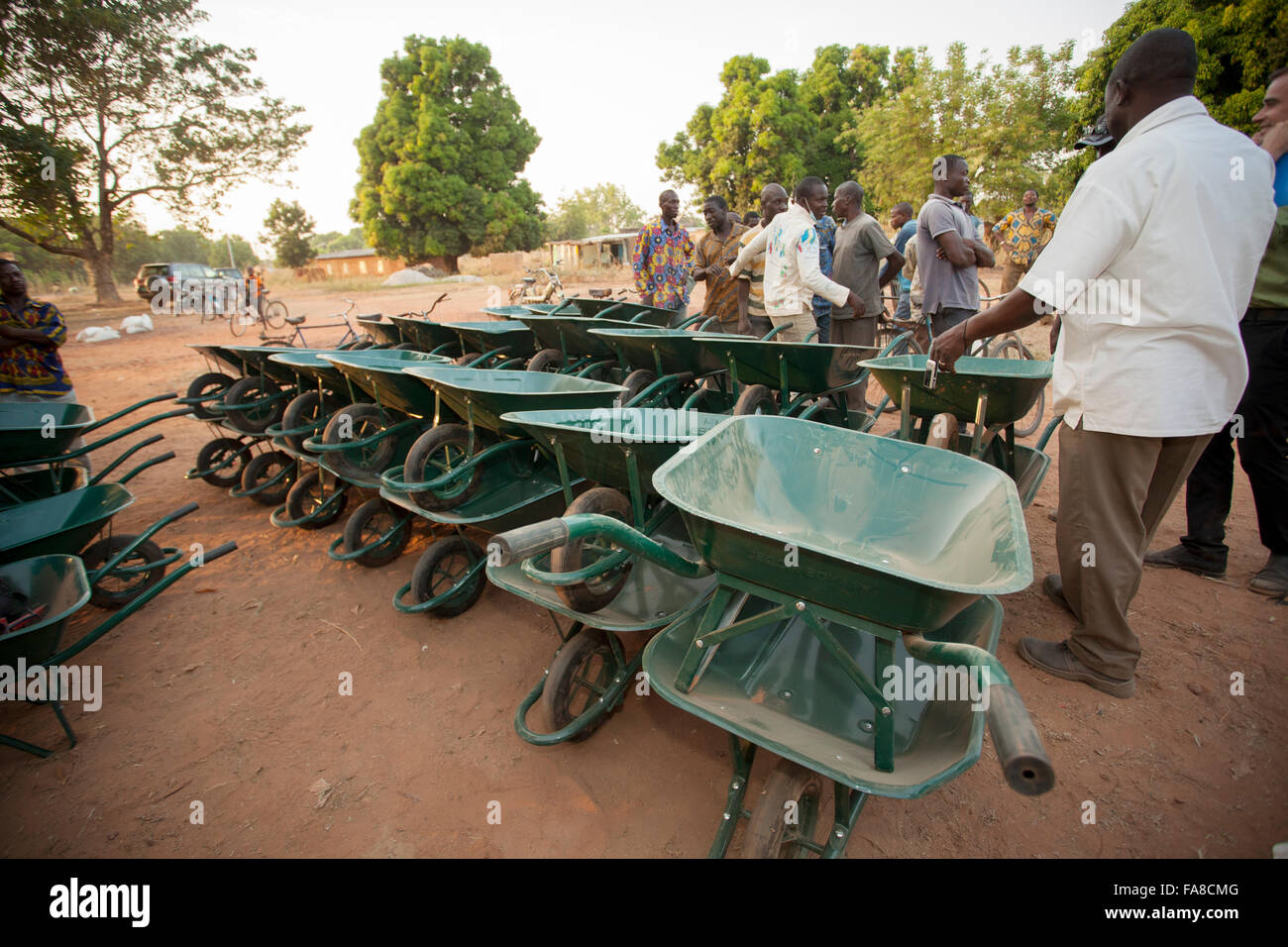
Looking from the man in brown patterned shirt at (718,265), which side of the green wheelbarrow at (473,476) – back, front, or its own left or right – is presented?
back

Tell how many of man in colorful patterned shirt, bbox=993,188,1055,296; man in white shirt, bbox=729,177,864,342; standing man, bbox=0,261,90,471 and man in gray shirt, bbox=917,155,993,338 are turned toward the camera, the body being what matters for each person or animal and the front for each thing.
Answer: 2

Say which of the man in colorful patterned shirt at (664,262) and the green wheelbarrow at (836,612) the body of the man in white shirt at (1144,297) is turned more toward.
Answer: the man in colorful patterned shirt

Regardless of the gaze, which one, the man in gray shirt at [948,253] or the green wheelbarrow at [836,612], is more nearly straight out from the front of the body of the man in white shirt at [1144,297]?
the man in gray shirt

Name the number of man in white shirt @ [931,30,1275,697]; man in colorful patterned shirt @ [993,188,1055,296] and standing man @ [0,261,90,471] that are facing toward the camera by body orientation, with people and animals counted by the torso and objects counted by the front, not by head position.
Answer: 2

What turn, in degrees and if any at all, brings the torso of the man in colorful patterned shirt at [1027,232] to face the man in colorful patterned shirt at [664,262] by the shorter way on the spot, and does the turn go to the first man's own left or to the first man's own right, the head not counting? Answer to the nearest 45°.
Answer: approximately 45° to the first man's own right

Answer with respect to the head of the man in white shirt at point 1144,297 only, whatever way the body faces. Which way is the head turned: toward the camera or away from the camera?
away from the camera

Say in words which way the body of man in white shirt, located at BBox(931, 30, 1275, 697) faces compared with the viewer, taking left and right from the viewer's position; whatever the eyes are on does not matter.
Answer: facing away from the viewer and to the left of the viewer
